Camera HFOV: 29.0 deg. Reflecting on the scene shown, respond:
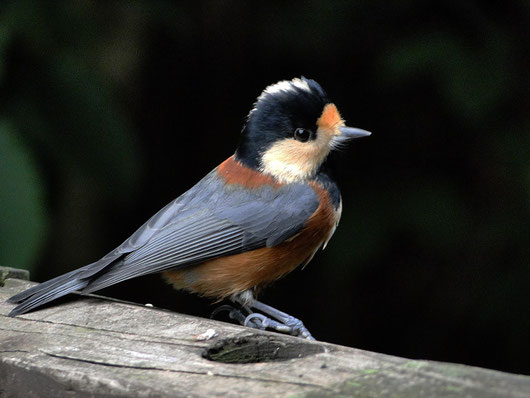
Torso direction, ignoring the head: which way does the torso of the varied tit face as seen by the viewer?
to the viewer's right
